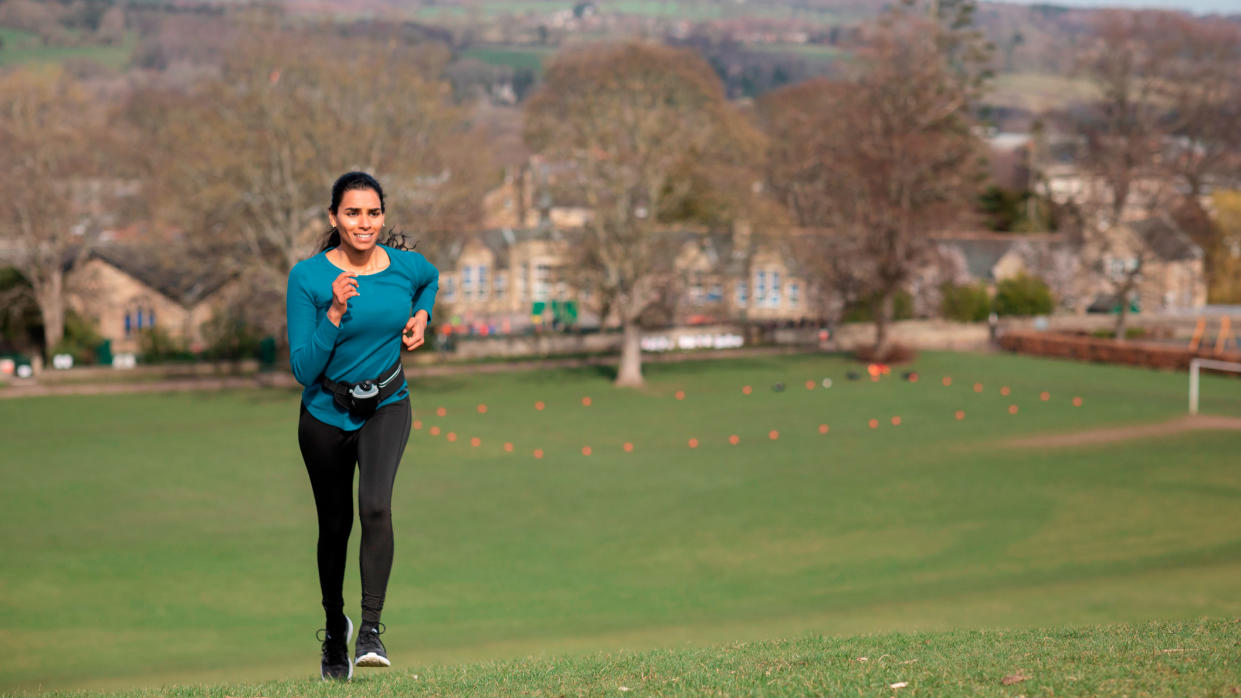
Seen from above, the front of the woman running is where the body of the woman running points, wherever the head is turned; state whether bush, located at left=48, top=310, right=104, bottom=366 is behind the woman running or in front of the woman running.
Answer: behind

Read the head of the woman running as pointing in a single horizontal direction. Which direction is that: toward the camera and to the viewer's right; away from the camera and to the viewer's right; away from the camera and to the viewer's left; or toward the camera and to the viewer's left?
toward the camera and to the viewer's right

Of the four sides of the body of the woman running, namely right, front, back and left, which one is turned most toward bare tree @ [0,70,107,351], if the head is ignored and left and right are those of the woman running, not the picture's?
back

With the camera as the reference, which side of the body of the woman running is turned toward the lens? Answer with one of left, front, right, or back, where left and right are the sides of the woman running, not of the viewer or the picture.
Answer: front

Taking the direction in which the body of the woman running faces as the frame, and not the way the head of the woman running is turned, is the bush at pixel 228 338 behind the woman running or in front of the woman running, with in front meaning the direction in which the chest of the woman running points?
behind

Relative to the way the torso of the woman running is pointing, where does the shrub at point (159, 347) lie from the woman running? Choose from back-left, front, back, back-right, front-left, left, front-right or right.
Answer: back

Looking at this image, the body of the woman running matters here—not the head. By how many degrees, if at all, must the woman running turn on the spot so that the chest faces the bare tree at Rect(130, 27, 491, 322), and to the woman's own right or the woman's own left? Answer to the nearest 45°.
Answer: approximately 180°

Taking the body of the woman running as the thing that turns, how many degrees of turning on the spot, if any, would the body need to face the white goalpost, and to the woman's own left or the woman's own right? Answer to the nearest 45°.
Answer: approximately 135° to the woman's own left
